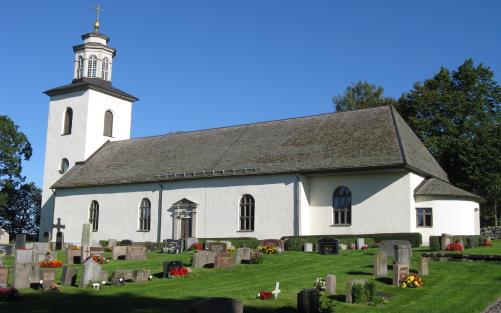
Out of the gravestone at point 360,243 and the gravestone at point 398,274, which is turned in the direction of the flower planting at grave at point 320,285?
the gravestone at point 360,243

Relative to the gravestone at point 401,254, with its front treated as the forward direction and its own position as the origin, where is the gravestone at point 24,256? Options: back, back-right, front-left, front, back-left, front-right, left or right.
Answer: back-right

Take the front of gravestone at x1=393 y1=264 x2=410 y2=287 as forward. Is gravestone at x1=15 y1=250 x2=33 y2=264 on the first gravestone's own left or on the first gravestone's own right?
on the first gravestone's own right

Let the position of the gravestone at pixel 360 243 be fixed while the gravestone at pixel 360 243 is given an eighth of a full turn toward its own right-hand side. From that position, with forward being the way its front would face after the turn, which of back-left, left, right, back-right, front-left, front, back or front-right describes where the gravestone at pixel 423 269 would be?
front-left

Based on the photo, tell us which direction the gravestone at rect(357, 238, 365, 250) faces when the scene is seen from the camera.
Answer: facing the viewer

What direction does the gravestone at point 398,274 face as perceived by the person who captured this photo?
facing the viewer and to the right of the viewer

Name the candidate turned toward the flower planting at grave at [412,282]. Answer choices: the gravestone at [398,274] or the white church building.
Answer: the gravestone

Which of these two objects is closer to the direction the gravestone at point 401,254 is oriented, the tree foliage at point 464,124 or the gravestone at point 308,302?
the gravestone
